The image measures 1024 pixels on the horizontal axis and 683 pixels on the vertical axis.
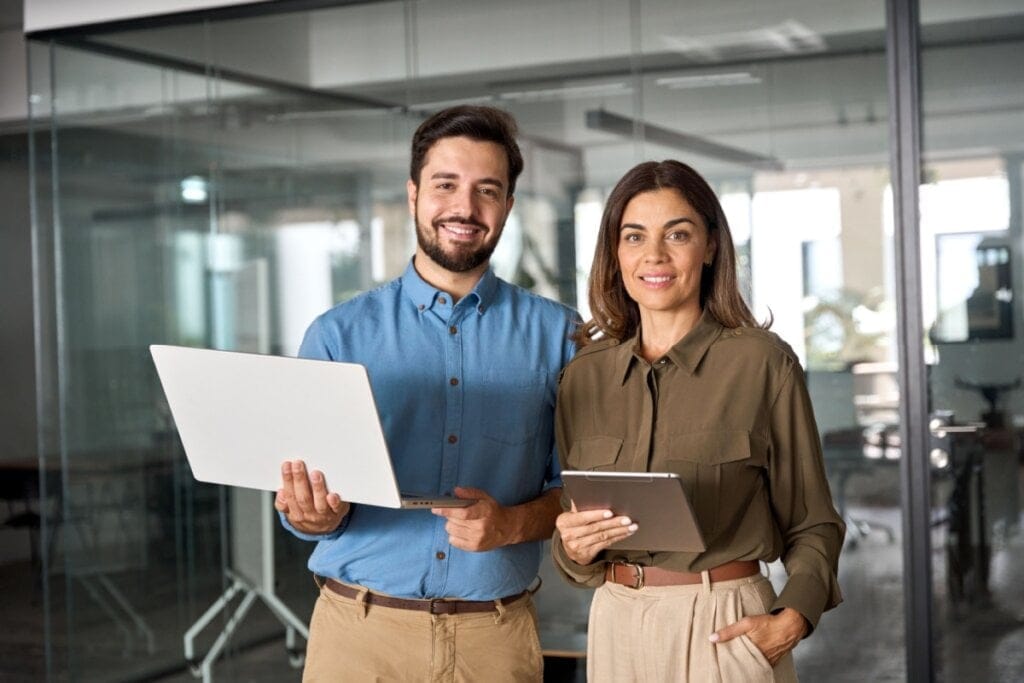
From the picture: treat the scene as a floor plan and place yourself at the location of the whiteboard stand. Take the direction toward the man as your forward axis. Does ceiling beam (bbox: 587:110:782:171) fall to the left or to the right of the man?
left

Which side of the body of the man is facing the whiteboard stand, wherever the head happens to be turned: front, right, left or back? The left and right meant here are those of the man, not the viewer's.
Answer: back

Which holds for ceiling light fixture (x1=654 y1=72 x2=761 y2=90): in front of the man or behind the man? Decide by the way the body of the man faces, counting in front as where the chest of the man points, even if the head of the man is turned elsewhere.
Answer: behind

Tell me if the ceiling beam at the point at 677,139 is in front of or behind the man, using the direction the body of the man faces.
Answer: behind

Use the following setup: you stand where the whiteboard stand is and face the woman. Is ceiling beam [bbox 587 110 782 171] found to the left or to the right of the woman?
left

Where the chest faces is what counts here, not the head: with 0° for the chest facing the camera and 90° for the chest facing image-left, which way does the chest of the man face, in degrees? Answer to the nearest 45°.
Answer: approximately 0°
